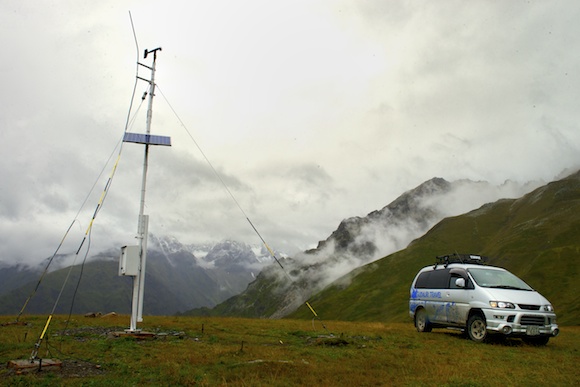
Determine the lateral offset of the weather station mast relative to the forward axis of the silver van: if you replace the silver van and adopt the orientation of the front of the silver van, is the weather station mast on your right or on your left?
on your right

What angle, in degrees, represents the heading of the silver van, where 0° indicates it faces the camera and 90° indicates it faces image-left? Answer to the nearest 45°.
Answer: approximately 315°
